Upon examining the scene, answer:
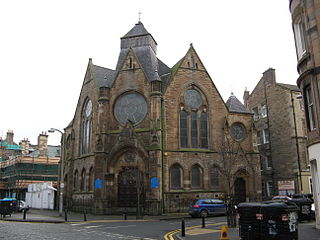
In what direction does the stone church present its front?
toward the camera

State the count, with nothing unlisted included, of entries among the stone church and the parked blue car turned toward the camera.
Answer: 1

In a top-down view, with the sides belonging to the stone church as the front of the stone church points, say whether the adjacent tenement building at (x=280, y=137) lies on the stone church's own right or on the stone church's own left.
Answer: on the stone church's own left

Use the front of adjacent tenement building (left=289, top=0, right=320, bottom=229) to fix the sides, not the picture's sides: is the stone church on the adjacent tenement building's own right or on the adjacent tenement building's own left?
on the adjacent tenement building's own right

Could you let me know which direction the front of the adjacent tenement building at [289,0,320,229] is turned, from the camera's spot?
facing the viewer and to the left of the viewer

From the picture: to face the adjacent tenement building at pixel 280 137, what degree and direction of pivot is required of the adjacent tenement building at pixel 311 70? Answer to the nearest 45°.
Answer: approximately 135° to its right

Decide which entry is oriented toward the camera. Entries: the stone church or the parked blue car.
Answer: the stone church

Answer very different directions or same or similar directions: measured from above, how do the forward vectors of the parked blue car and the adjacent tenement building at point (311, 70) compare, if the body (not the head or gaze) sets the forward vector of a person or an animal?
very different directions
